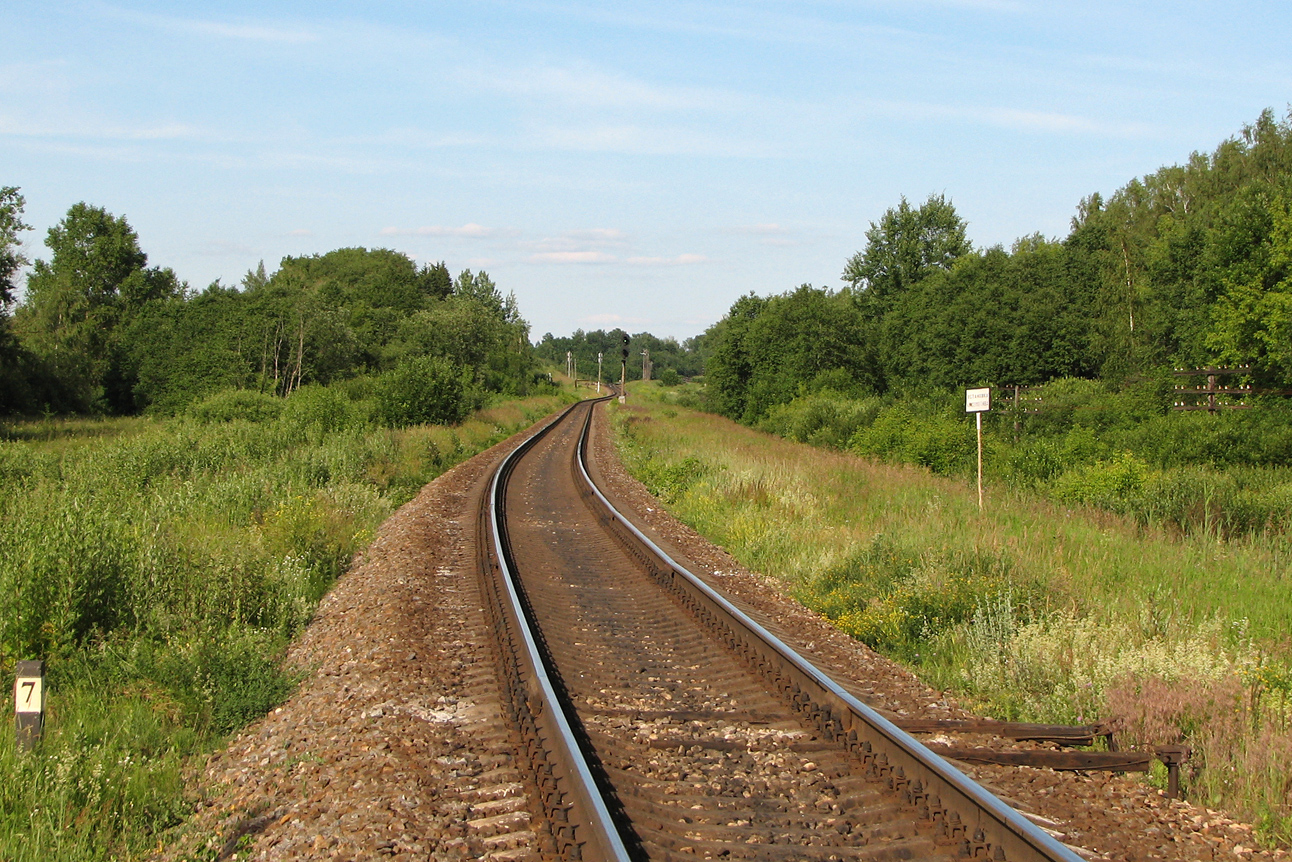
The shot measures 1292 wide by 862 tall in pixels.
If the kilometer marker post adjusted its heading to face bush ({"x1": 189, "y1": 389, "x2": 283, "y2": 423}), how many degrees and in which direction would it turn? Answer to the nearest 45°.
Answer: approximately 180°

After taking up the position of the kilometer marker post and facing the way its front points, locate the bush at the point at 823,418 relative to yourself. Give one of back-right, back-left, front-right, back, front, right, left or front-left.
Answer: back-left

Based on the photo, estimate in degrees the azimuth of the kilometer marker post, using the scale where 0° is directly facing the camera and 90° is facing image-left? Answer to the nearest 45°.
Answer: approximately 0°

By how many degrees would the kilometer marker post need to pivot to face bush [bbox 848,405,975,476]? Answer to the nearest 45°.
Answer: approximately 135° to its left

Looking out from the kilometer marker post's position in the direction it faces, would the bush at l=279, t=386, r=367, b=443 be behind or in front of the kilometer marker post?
behind
